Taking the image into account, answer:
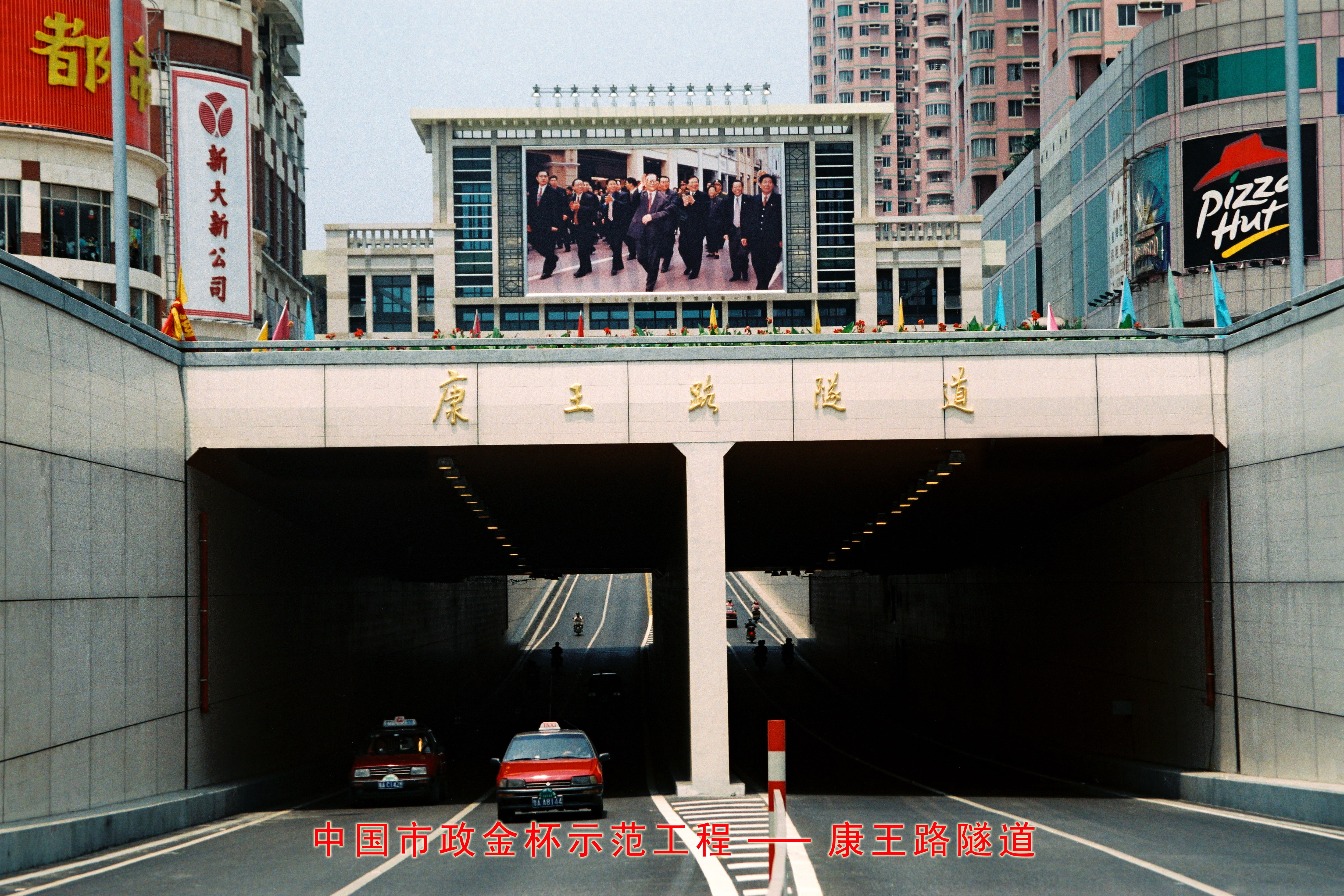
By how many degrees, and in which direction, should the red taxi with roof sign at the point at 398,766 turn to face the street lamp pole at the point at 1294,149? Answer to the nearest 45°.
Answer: approximately 90° to its left

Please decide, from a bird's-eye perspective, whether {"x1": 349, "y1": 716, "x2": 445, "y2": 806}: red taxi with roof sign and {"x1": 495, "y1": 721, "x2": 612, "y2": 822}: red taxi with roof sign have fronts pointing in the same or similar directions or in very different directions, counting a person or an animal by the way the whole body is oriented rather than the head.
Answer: same or similar directions

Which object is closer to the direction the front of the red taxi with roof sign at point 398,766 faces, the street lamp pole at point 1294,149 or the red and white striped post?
the red and white striped post

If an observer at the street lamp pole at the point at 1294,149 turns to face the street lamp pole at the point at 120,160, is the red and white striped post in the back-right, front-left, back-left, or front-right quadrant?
front-left

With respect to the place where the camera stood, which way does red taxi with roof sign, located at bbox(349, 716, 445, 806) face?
facing the viewer

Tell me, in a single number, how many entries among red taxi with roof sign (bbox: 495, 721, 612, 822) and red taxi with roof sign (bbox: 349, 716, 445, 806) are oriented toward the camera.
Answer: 2

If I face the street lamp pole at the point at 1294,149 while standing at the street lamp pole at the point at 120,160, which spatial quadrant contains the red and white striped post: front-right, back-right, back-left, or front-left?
front-right

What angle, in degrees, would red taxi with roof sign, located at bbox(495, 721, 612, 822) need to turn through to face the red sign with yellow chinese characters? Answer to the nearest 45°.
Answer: approximately 135° to its right

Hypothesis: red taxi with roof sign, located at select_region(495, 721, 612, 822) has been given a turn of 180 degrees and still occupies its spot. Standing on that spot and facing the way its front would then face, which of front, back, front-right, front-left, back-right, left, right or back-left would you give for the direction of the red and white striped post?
back

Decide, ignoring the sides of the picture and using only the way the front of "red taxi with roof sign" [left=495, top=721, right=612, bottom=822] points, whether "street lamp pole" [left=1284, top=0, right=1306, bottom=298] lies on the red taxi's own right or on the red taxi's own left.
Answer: on the red taxi's own left

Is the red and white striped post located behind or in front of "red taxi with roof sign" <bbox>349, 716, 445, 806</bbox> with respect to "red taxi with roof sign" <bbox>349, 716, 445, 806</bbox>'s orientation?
in front

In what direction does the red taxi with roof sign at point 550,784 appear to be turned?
toward the camera

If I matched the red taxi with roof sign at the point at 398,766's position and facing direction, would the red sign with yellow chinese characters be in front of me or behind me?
behind
